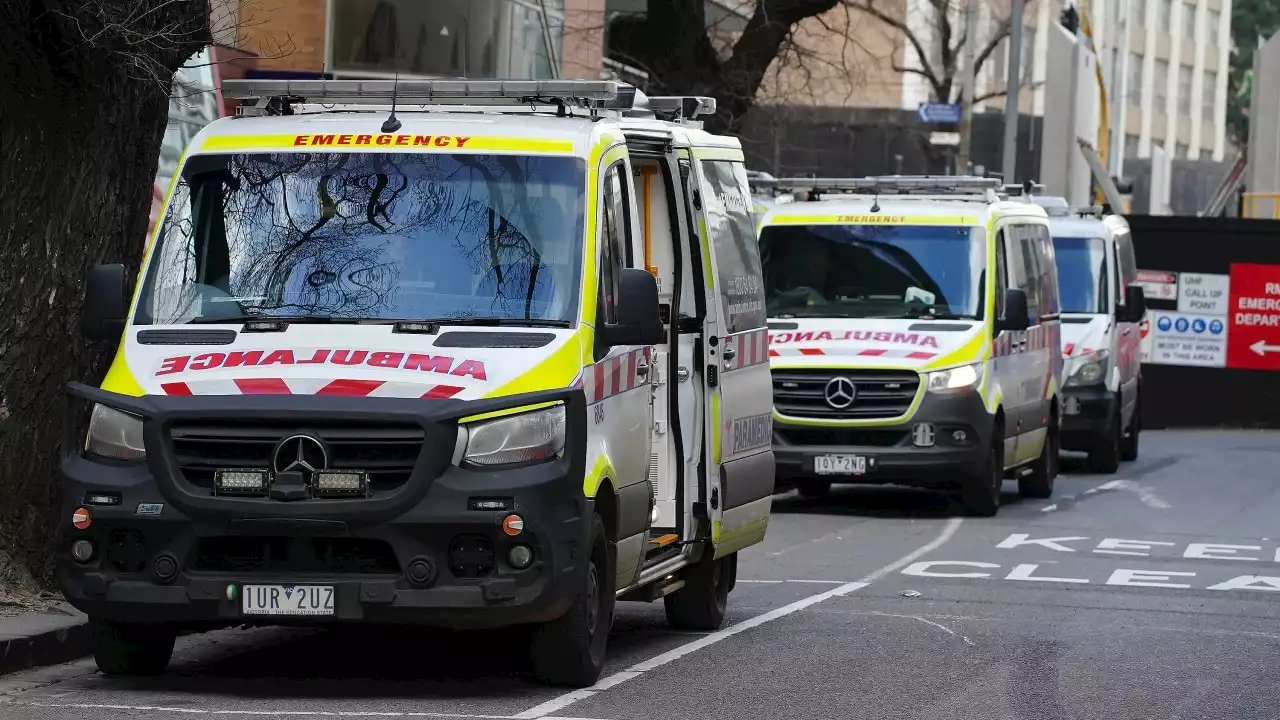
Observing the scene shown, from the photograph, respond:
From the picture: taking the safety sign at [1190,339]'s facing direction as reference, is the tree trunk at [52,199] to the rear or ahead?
ahead

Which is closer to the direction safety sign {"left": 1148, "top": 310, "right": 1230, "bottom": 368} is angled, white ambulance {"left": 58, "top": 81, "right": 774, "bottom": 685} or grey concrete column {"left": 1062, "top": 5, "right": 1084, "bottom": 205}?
the white ambulance

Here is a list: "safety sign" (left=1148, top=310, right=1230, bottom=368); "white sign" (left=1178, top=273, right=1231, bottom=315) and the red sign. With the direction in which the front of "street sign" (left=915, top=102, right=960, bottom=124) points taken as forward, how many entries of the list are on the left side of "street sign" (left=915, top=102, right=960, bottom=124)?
3

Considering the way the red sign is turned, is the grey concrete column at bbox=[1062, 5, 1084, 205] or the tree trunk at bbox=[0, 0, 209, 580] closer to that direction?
the tree trunk

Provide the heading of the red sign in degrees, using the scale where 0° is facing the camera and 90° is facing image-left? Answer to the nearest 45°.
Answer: approximately 0°

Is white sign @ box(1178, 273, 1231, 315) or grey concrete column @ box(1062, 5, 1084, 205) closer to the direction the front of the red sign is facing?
the white sign

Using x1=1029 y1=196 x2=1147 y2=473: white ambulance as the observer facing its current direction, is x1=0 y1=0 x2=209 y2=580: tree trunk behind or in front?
in front

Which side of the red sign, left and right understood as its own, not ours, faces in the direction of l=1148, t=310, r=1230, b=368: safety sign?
right

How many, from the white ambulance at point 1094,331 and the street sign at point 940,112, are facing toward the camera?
2

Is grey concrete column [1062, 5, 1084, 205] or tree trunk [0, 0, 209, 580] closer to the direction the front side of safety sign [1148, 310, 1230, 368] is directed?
the tree trunk

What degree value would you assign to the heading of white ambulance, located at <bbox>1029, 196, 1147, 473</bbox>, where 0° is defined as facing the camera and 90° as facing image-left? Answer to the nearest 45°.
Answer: approximately 0°
